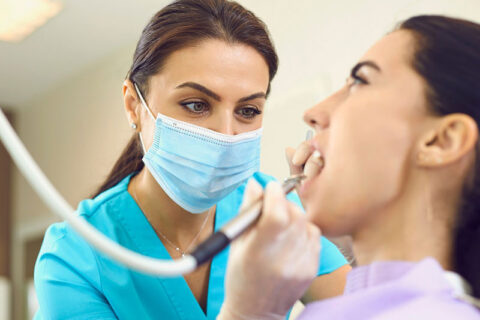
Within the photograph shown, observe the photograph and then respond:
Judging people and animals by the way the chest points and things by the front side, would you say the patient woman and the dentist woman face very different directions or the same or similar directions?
very different directions

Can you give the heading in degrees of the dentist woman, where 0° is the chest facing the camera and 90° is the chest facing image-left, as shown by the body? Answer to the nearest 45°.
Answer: approximately 315°

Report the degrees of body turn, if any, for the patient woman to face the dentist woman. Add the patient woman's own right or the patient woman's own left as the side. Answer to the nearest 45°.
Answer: approximately 45° to the patient woman's own right

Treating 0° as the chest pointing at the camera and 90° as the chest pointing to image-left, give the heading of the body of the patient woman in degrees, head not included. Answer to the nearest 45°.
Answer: approximately 90°

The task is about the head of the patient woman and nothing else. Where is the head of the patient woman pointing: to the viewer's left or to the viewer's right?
to the viewer's left

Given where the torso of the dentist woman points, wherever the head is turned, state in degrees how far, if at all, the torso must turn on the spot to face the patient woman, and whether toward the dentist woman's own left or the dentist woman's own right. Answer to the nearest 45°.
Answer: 0° — they already face them
